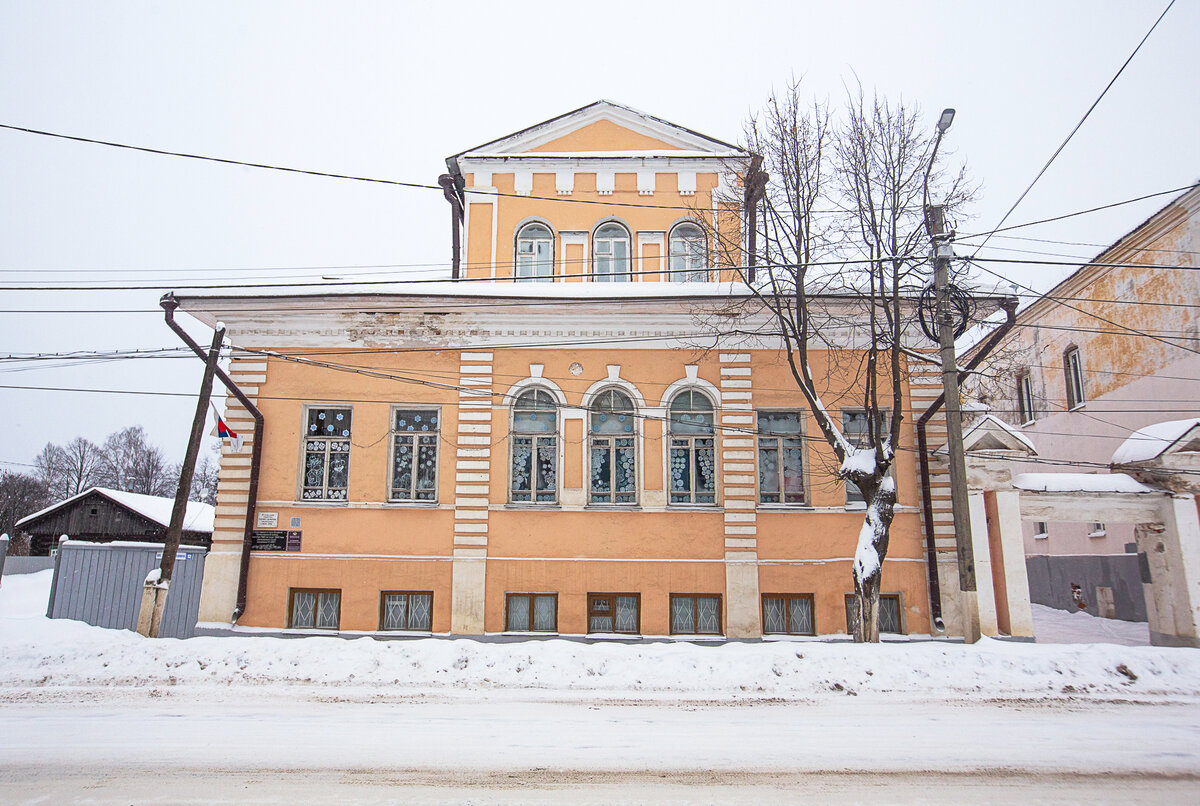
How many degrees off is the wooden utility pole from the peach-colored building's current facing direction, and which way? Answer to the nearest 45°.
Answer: approximately 90° to its right

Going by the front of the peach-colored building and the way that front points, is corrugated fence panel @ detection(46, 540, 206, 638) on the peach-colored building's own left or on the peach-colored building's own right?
on the peach-colored building's own right

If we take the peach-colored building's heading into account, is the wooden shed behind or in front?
behind

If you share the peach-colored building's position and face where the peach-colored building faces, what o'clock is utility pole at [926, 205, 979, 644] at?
The utility pole is roughly at 10 o'clock from the peach-colored building.

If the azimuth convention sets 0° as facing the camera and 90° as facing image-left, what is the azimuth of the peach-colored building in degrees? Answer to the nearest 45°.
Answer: approximately 0°

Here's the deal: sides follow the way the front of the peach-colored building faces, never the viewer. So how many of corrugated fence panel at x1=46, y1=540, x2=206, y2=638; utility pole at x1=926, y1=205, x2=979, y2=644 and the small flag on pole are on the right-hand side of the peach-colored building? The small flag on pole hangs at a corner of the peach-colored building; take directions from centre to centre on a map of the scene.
2

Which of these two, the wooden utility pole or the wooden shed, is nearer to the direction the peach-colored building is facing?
the wooden utility pole

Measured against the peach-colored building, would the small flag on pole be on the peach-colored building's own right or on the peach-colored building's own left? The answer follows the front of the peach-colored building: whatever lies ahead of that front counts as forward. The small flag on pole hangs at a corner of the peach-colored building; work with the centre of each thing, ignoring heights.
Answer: on the peach-colored building's own right

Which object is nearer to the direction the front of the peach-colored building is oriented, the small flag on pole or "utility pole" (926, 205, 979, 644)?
the utility pole

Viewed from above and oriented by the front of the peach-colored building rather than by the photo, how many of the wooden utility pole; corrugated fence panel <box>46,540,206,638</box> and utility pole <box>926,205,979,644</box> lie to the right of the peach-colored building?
2
